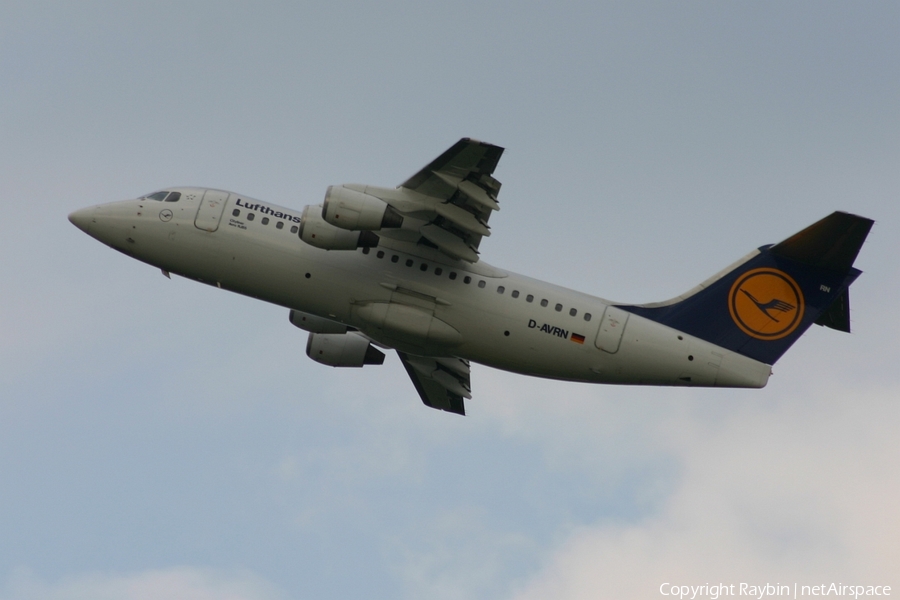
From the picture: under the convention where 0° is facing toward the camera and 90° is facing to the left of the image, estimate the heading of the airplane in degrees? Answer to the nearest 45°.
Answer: approximately 90°
